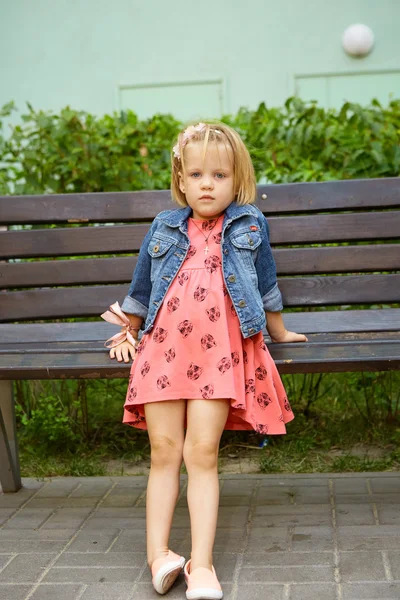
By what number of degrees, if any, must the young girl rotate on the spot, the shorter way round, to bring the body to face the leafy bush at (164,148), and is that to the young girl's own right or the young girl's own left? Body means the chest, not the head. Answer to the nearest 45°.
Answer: approximately 180°

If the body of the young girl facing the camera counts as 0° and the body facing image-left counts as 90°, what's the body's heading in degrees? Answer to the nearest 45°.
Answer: approximately 0°
